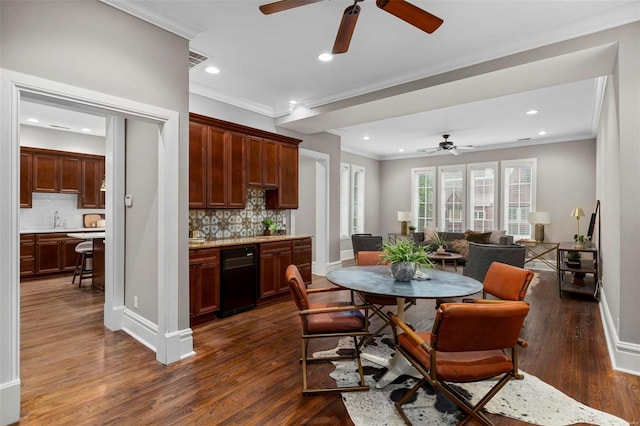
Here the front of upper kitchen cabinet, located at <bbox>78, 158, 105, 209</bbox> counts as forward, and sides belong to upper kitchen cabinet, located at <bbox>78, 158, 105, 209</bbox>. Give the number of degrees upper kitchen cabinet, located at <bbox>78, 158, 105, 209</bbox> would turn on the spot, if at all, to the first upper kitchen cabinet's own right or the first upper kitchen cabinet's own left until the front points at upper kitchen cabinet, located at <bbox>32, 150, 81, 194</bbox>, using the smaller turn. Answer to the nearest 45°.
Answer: approximately 90° to the first upper kitchen cabinet's own right

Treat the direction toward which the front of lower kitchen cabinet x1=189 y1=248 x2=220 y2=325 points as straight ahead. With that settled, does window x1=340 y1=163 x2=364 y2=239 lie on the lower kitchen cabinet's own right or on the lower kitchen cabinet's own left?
on the lower kitchen cabinet's own left

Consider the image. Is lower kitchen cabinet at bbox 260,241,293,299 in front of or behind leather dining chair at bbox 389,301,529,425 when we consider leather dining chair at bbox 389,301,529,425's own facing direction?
in front

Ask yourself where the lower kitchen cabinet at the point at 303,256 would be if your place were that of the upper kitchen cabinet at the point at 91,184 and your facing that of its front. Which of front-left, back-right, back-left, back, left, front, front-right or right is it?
front-left

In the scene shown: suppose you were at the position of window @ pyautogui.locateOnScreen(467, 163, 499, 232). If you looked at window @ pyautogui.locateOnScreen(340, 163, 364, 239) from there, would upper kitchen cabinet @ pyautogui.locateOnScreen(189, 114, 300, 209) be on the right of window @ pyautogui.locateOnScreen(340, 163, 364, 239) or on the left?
left

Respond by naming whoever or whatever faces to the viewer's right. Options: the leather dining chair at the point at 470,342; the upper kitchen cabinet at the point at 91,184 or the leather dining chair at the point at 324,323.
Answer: the leather dining chair at the point at 324,323

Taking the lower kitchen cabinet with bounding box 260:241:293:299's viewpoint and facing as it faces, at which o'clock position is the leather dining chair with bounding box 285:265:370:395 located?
The leather dining chair is roughly at 1 o'clock from the lower kitchen cabinet.

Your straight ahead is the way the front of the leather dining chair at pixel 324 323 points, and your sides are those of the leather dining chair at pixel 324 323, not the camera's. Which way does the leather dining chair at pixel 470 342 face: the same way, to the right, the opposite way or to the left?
to the left

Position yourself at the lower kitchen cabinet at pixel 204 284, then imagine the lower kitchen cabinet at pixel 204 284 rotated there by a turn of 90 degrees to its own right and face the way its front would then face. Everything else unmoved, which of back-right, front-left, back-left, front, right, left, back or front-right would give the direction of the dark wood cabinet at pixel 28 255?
right

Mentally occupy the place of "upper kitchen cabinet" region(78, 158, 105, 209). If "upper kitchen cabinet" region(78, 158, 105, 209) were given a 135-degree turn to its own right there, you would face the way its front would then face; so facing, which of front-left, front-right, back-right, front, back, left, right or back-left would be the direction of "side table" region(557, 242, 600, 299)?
back

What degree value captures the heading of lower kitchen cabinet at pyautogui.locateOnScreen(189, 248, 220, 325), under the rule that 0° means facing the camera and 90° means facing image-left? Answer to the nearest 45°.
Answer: approximately 315°

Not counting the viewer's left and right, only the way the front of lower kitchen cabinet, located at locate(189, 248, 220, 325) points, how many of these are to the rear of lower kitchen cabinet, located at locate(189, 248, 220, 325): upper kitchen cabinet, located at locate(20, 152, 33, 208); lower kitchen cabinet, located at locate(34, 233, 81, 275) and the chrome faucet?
3

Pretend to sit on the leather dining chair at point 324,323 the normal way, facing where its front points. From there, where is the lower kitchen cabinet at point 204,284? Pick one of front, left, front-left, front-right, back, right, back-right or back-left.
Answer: back-left

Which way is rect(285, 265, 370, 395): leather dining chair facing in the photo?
to the viewer's right

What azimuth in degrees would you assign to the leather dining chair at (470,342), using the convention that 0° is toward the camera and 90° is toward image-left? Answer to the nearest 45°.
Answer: approximately 135°
